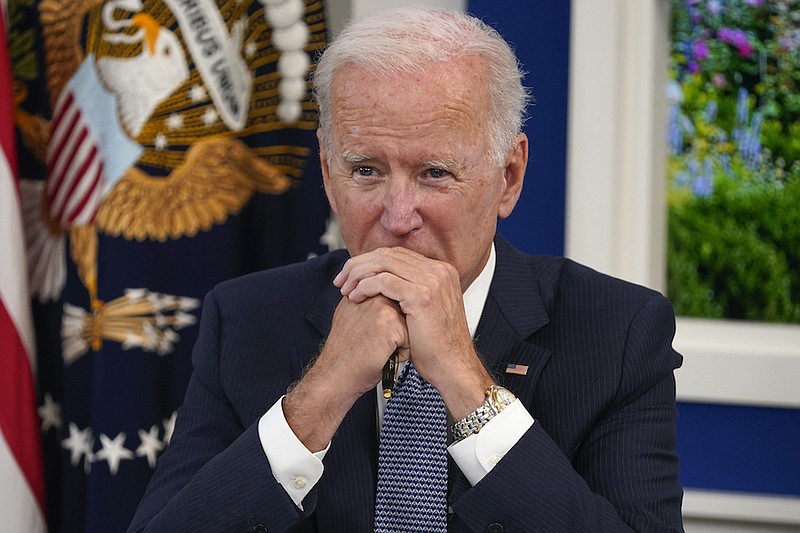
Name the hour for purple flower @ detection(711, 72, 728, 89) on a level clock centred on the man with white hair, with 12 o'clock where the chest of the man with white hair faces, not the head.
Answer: The purple flower is roughly at 7 o'clock from the man with white hair.

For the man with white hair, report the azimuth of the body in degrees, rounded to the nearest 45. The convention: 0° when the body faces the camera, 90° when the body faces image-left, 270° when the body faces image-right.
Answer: approximately 0°

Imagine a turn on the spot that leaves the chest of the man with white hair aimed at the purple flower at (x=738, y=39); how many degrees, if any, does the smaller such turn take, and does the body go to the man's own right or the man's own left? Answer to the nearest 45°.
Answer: approximately 135° to the man's own left

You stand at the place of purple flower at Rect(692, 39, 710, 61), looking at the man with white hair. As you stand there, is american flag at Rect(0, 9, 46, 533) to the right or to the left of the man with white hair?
right

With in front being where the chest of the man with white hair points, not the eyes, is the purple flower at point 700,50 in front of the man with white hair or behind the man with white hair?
behind

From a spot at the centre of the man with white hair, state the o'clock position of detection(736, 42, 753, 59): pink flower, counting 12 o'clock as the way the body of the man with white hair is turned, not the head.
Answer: The pink flower is roughly at 7 o'clock from the man with white hair.

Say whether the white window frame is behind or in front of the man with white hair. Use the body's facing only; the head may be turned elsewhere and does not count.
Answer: behind

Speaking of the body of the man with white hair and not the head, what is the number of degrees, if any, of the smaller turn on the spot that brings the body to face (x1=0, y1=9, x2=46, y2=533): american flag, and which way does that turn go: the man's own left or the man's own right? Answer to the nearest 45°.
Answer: approximately 135° to the man's own right

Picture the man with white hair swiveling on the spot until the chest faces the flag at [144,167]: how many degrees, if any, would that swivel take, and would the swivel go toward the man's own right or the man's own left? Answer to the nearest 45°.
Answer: approximately 135° to the man's own right
